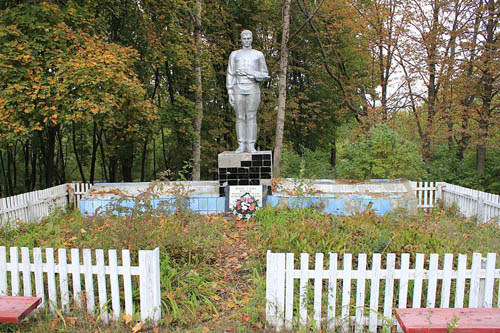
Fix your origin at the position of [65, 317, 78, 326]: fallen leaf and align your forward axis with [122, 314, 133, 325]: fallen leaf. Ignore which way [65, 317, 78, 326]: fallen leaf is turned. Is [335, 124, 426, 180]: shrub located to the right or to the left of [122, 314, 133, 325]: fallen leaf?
left

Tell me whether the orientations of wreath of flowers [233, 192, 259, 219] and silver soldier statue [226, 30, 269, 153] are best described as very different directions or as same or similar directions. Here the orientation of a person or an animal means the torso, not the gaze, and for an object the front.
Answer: same or similar directions

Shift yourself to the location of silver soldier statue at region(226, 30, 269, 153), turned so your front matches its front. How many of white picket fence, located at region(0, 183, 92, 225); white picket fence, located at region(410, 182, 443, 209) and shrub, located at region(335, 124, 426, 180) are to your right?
1

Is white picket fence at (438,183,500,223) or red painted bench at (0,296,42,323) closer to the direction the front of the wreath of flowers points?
the red painted bench

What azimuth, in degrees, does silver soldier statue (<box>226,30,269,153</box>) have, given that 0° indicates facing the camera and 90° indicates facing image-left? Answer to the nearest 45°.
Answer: approximately 0°

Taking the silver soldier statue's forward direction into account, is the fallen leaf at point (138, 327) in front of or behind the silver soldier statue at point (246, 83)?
in front

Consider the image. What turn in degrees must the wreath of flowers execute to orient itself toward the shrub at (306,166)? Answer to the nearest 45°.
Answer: approximately 135° to its left

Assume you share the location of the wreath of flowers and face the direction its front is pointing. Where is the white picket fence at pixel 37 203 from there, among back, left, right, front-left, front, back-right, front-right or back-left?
right

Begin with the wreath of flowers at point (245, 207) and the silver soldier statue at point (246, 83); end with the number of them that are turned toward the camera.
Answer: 2

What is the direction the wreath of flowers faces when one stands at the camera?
facing the viewer

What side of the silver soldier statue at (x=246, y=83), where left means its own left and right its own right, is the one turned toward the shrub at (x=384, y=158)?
left

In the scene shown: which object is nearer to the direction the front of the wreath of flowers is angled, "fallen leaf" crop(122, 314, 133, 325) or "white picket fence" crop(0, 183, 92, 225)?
the fallen leaf
